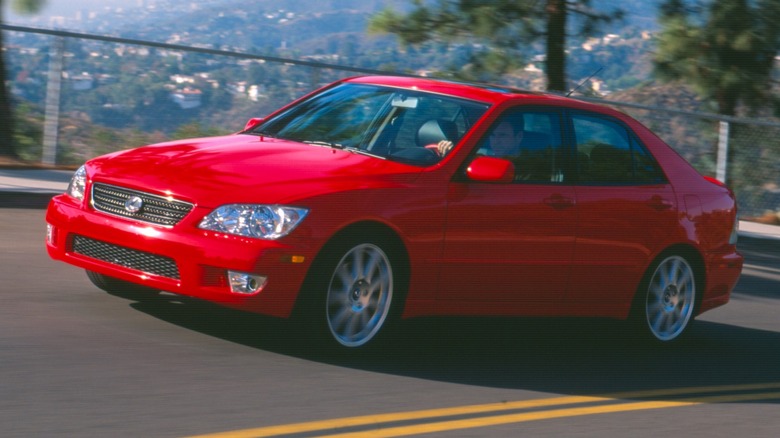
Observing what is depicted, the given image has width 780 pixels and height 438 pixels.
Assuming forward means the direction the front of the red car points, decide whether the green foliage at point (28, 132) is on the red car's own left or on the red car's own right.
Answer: on the red car's own right

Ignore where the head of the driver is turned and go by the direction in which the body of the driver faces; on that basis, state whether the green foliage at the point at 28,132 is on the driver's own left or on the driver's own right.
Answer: on the driver's own right

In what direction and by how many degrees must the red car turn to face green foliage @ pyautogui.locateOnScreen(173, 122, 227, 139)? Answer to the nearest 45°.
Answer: approximately 135° to its right

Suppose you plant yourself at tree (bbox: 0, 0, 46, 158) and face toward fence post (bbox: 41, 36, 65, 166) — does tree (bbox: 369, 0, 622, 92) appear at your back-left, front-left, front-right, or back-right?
front-left

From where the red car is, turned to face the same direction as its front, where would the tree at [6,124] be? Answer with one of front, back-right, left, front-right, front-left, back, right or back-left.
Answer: right

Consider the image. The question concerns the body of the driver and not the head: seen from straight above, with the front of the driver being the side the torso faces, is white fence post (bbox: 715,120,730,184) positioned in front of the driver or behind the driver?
behind

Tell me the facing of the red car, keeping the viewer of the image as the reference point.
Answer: facing the viewer and to the left of the viewer
